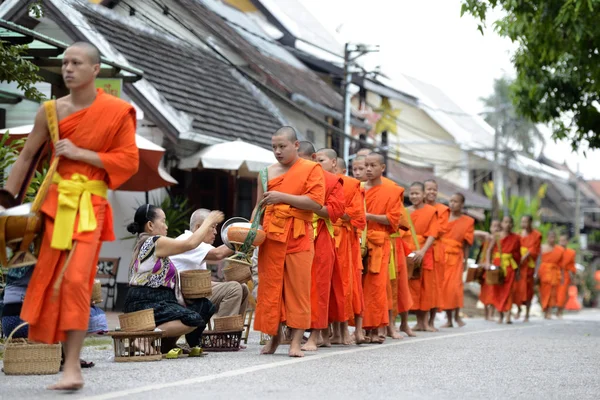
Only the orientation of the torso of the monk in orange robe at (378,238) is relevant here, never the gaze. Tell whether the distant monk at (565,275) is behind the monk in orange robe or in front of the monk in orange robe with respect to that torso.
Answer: behind

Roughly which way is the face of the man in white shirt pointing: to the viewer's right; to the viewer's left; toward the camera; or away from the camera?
to the viewer's right

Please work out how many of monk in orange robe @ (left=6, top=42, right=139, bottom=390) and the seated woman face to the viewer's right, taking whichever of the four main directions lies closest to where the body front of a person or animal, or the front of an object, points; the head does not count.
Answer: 1

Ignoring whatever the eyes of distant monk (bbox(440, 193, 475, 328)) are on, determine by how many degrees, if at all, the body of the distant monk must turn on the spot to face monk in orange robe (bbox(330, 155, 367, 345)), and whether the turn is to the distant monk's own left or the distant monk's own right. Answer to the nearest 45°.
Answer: approximately 45° to the distant monk's own left

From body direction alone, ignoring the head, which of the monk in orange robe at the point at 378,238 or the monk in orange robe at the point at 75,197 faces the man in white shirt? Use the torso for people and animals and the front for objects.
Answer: the monk in orange robe at the point at 378,238

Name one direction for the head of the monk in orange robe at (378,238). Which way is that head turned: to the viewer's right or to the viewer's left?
to the viewer's left

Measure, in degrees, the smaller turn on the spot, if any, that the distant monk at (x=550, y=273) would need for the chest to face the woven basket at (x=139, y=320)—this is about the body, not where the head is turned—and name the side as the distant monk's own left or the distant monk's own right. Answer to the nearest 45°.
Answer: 0° — they already face it

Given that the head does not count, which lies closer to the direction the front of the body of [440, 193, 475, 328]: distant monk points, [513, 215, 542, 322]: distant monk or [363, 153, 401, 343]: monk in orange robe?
the monk in orange robe

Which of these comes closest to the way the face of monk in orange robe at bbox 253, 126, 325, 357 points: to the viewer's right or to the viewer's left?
to the viewer's left

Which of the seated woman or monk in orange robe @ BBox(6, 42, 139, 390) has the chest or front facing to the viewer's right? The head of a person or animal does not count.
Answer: the seated woman

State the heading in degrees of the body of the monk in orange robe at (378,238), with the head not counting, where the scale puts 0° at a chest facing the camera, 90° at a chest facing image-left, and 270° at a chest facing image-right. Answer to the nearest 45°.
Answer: approximately 45°

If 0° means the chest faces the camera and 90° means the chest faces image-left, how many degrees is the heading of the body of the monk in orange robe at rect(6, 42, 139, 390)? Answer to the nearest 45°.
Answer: approximately 45°

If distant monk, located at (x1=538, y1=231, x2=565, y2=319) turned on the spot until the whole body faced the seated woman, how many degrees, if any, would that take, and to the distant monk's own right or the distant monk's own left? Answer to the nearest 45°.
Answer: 0° — they already face them

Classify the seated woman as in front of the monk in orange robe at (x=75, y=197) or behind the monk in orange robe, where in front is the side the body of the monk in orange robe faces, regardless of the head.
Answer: behind
